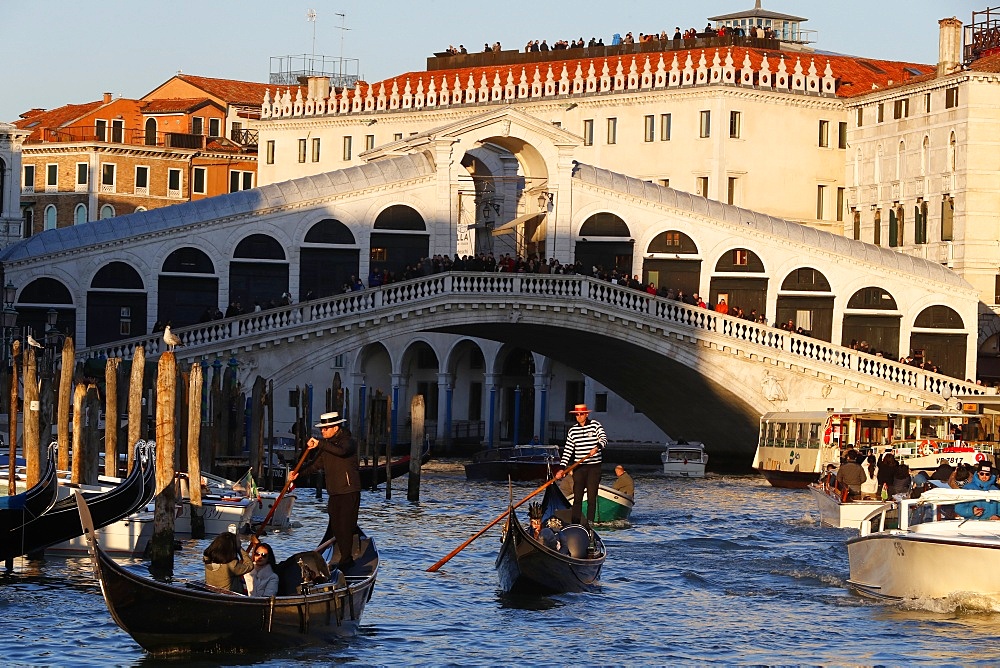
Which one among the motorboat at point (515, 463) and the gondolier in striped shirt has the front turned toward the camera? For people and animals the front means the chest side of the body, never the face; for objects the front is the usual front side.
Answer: the gondolier in striped shirt

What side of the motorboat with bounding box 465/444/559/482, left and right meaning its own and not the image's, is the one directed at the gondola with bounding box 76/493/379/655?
left

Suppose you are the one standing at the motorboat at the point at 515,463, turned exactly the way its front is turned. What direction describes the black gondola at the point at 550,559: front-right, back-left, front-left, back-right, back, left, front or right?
left

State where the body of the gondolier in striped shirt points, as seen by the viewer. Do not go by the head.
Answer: toward the camera

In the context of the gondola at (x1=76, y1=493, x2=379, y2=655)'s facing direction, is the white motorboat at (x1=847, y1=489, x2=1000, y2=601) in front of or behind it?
behind

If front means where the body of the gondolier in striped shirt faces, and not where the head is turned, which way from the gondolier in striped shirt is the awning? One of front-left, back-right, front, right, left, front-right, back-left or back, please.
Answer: back

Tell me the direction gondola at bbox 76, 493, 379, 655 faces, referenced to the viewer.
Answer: facing the viewer and to the left of the viewer

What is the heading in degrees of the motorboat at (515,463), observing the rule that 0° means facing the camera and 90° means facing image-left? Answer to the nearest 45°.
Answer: approximately 90°
